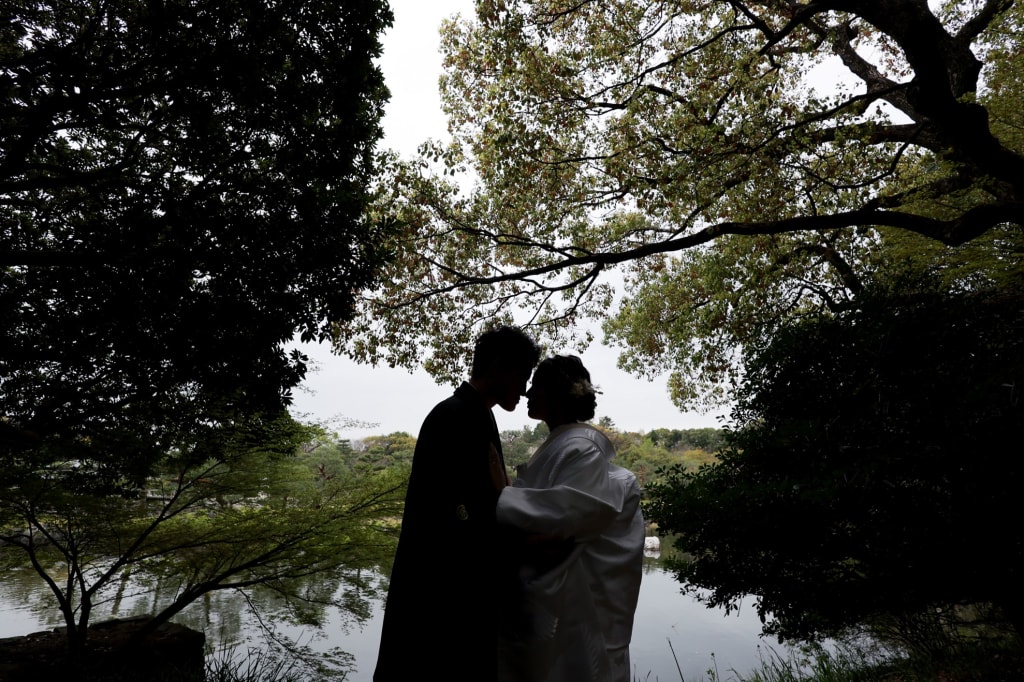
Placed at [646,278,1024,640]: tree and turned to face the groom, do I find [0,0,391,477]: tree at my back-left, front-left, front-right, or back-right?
front-right

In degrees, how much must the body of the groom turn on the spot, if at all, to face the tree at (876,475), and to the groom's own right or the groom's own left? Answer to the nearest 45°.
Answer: approximately 45° to the groom's own left

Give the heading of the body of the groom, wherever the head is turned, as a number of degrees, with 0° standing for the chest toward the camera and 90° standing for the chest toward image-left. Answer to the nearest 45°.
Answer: approximately 270°

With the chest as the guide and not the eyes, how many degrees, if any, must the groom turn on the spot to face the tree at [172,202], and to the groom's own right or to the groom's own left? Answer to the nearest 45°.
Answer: approximately 135° to the groom's own left

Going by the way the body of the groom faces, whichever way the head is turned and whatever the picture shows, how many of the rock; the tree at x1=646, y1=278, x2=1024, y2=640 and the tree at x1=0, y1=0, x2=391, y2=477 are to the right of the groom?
0

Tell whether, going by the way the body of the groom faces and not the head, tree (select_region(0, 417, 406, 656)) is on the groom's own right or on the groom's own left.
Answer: on the groom's own left

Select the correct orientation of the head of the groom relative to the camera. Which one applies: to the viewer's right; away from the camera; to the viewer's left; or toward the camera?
to the viewer's right
